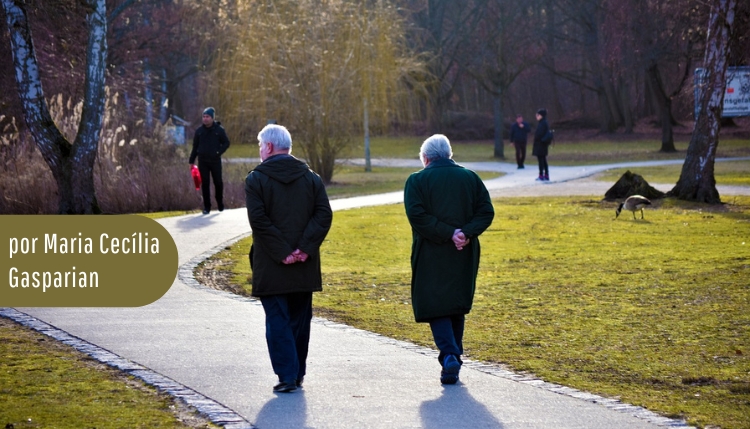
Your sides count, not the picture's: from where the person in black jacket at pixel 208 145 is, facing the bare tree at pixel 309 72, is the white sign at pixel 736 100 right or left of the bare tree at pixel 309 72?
right

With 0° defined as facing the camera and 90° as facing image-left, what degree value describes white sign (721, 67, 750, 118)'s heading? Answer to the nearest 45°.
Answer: approximately 0°

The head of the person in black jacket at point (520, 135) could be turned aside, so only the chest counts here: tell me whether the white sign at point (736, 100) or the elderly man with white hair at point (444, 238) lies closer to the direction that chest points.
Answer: the elderly man with white hair

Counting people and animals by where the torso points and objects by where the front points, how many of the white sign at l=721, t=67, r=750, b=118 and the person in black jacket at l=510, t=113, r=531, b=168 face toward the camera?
2

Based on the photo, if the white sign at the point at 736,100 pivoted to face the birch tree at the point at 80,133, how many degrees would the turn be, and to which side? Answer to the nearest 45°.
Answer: approximately 45° to its right

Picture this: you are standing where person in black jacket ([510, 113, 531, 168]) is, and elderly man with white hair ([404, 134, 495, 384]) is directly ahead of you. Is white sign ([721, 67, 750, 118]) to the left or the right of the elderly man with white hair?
left

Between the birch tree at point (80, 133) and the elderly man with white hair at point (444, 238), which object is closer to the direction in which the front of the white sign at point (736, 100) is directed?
the elderly man with white hair
